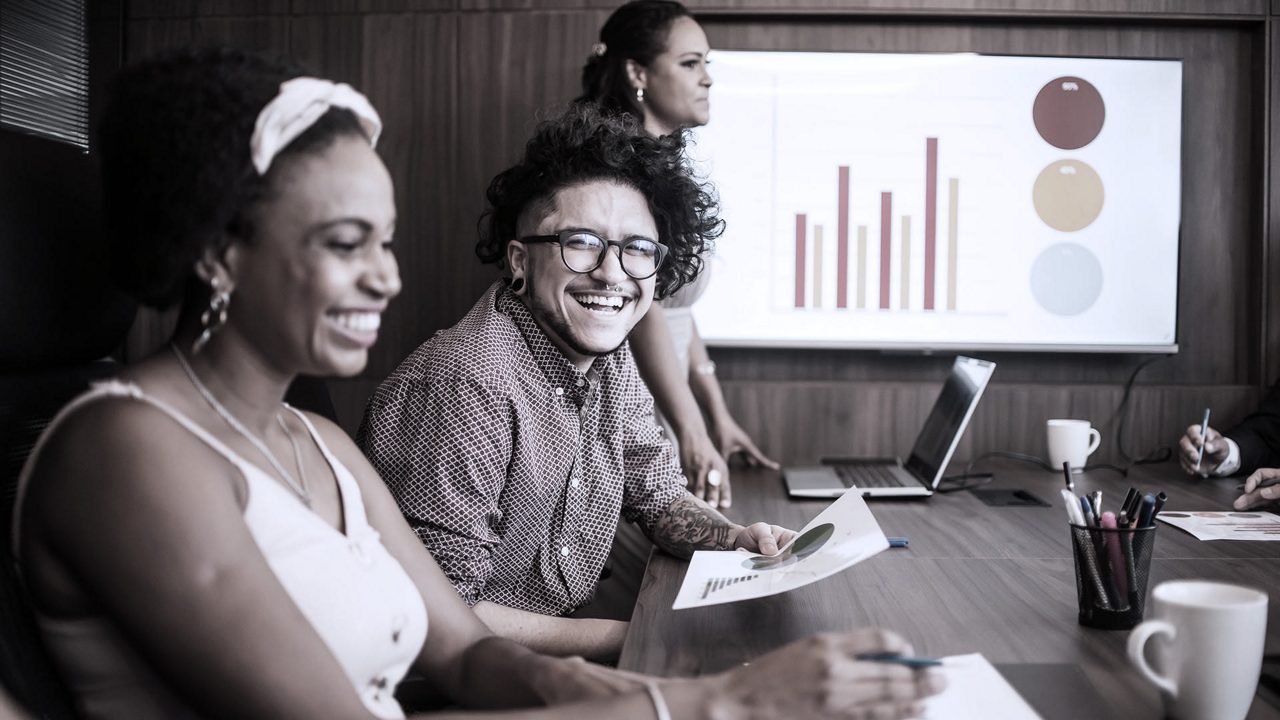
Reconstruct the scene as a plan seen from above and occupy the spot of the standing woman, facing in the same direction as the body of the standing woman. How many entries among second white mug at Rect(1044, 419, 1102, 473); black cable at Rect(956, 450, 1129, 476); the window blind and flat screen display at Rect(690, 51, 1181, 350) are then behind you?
1

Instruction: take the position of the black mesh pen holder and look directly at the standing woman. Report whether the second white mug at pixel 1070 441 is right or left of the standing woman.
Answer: right

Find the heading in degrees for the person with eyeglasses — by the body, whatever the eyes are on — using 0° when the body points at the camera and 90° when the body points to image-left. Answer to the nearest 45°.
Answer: approximately 315°

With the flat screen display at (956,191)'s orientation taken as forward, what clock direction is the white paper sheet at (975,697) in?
The white paper sheet is roughly at 12 o'clock from the flat screen display.

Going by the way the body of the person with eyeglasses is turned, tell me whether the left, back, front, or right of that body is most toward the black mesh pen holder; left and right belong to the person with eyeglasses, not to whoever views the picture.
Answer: front

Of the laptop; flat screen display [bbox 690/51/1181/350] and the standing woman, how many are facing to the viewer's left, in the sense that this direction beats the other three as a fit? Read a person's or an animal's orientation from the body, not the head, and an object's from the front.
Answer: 1

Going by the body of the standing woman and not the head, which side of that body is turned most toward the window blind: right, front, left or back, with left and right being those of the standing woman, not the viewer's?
back

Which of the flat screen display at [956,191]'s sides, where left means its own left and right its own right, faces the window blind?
right

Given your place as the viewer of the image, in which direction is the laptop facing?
facing to the left of the viewer

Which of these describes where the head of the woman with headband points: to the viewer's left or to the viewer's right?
to the viewer's right

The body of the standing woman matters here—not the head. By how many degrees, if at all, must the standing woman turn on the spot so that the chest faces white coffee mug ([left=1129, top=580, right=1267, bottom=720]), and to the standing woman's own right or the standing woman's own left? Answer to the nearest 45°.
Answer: approximately 90° to the standing woman's own right

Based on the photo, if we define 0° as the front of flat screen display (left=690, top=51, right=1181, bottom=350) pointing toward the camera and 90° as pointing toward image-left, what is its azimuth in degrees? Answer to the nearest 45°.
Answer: approximately 0°

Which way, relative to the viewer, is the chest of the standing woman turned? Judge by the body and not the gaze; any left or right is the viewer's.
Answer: facing to the right of the viewer

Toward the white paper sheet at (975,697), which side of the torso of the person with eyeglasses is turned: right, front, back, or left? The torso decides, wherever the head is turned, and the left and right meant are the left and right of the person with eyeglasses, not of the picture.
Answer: front
